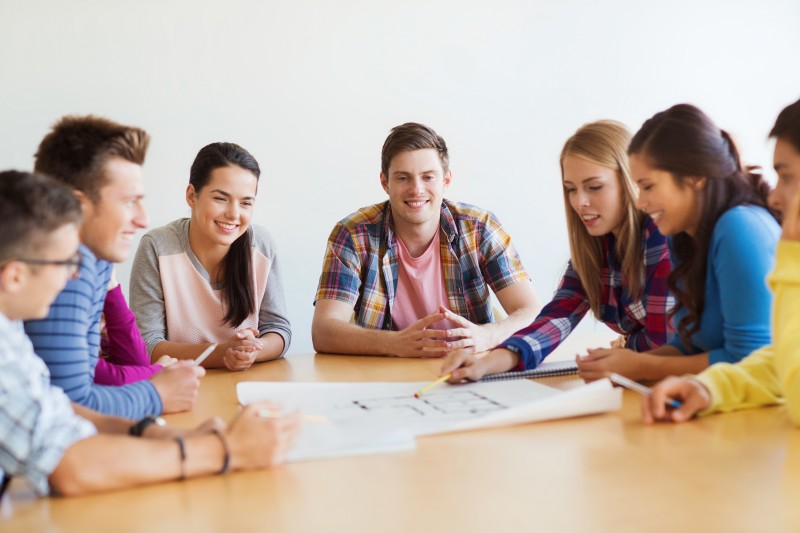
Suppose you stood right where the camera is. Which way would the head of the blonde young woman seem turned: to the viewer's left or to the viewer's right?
to the viewer's left

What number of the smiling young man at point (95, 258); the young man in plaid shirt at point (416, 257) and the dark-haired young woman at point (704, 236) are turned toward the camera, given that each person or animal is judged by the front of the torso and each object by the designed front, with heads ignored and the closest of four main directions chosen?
1

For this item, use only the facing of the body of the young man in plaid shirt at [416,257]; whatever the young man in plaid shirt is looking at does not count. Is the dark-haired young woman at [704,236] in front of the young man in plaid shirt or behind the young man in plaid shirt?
in front

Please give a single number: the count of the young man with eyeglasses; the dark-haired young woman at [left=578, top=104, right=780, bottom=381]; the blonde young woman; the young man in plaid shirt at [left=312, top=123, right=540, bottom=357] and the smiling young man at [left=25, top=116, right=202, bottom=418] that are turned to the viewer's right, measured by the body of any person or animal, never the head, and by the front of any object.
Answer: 2

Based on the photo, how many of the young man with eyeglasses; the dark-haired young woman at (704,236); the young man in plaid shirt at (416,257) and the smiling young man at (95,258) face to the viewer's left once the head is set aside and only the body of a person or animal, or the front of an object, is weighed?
1

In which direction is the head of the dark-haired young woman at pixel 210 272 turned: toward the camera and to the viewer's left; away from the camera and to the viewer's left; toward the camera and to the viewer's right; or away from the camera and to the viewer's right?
toward the camera and to the viewer's right

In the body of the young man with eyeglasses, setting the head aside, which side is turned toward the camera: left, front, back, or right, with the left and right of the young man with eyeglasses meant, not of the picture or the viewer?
right

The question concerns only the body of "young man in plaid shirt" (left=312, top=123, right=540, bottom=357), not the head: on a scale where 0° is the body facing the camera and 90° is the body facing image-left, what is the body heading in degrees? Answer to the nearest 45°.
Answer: approximately 0°

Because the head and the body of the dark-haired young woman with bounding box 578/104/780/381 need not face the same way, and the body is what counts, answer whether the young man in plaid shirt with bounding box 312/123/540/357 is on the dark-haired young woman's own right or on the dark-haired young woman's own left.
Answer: on the dark-haired young woman's own right

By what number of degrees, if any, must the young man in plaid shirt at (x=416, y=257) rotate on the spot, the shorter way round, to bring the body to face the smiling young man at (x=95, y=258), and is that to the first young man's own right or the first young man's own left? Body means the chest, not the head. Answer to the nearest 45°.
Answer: approximately 45° to the first young man's own right

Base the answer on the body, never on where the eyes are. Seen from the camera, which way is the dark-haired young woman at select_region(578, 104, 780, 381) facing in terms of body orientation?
to the viewer's left

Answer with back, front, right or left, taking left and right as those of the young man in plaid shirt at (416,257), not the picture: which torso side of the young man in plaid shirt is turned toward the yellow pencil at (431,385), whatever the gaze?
front

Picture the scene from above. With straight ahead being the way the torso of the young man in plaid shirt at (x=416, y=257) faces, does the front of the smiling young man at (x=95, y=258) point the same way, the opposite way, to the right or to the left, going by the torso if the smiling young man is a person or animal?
to the left
